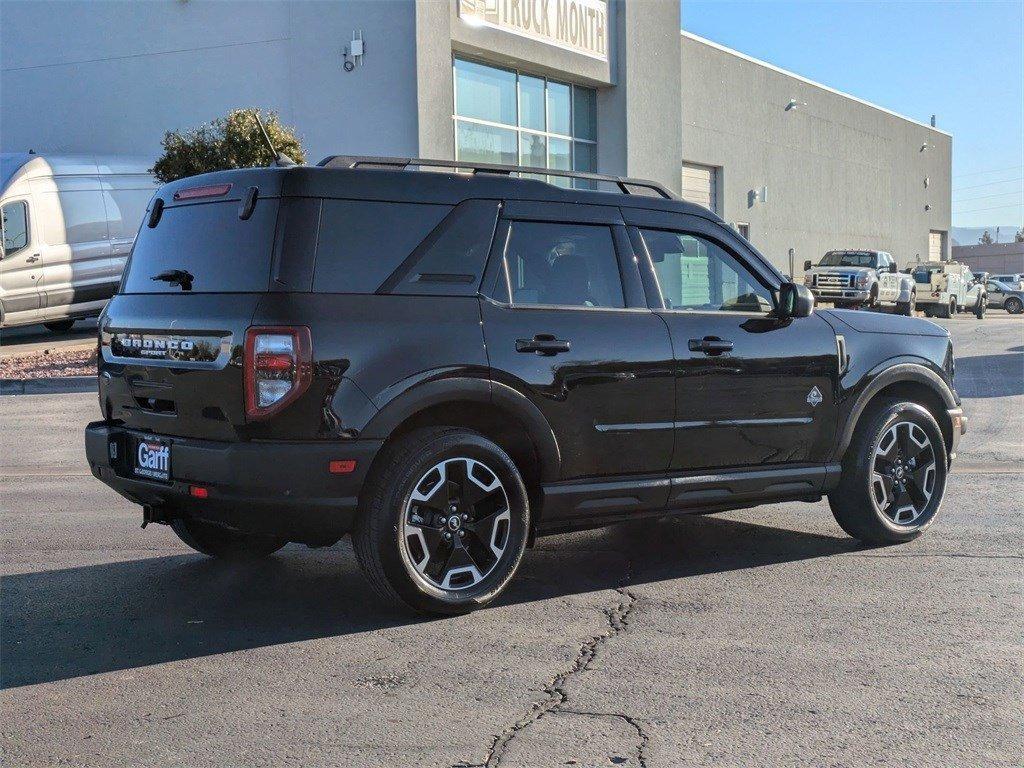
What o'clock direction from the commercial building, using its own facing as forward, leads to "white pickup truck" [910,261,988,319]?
The white pickup truck is roughly at 9 o'clock from the commercial building.

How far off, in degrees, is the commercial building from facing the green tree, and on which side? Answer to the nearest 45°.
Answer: approximately 45° to its right

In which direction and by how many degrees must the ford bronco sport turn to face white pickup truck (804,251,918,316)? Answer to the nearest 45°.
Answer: approximately 45° to its left

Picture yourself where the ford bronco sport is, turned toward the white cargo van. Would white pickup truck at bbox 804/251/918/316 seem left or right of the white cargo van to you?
right

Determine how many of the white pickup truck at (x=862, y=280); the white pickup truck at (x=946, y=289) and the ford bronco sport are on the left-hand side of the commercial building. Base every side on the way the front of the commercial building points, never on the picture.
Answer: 2

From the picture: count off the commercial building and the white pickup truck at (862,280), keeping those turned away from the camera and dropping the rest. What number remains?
0

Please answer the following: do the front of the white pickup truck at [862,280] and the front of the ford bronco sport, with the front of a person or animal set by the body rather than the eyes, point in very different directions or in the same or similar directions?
very different directions

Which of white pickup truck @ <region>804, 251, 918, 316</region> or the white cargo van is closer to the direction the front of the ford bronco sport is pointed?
the white pickup truck

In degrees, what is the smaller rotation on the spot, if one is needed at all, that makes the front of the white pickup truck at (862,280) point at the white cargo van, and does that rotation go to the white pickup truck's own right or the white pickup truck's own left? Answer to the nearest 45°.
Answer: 0° — it already faces it

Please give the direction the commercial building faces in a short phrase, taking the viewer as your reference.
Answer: facing the viewer and to the right of the viewer

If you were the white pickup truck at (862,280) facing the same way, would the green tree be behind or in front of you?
in front

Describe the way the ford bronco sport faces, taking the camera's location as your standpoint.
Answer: facing away from the viewer and to the right of the viewer

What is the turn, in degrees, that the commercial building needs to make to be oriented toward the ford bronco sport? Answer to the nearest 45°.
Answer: approximately 45° to its right
